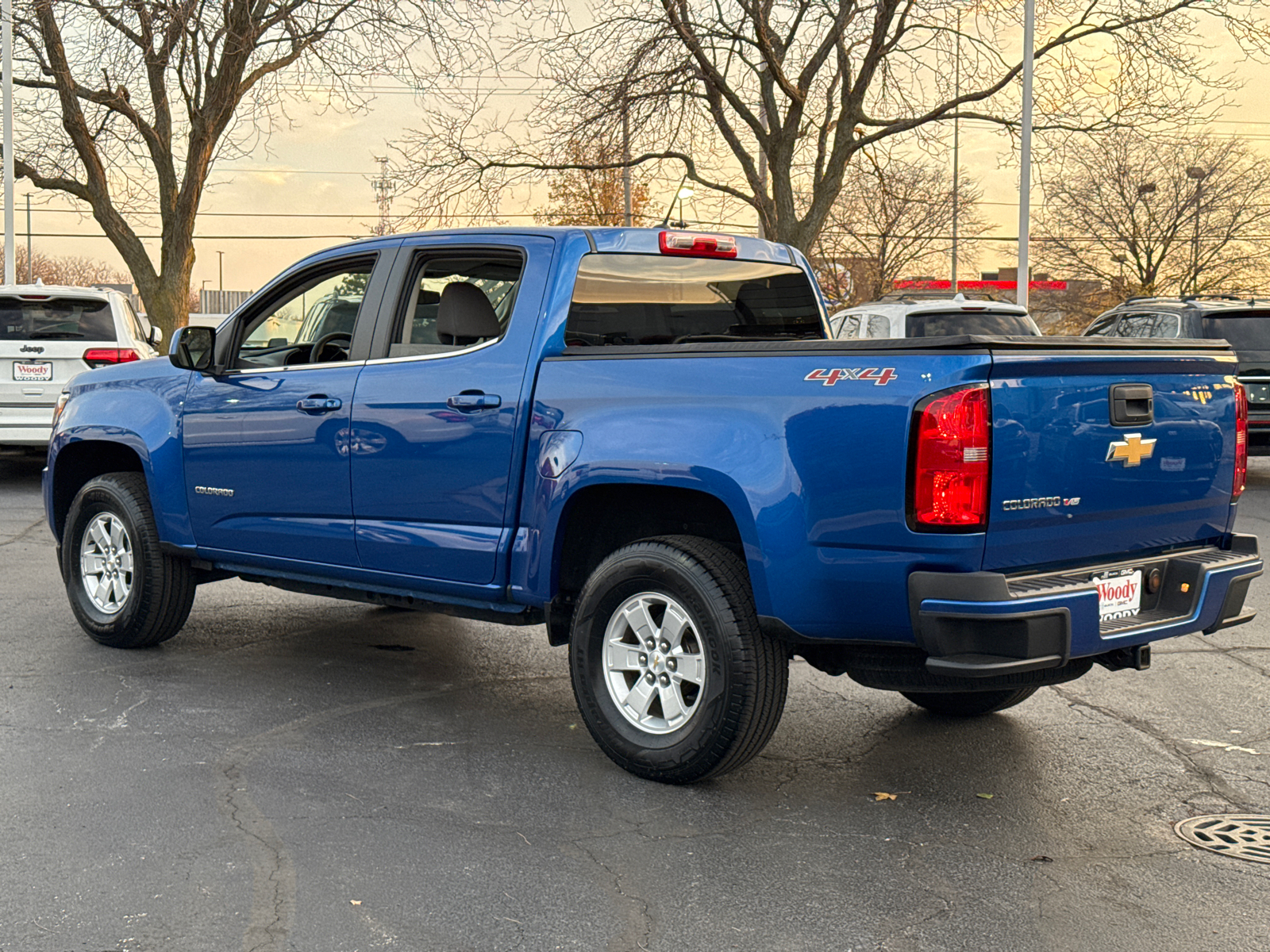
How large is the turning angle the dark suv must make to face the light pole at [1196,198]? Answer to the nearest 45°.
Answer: approximately 45° to its right

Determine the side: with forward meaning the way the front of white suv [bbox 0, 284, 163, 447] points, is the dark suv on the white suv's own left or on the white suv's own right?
on the white suv's own right

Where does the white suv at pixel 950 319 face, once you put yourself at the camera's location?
facing away from the viewer and to the left of the viewer

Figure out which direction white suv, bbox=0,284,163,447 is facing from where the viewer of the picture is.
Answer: facing away from the viewer

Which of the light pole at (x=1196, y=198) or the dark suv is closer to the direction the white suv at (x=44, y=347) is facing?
the light pole

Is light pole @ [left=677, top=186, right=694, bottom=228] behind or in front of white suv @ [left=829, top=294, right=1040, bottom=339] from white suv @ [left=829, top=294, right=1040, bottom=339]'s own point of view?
in front

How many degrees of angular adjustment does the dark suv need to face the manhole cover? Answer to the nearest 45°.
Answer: approximately 135° to its left

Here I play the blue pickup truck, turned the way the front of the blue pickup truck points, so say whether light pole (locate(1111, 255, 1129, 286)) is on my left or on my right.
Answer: on my right

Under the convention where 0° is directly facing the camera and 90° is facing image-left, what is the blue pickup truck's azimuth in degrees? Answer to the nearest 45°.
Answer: approximately 135°
